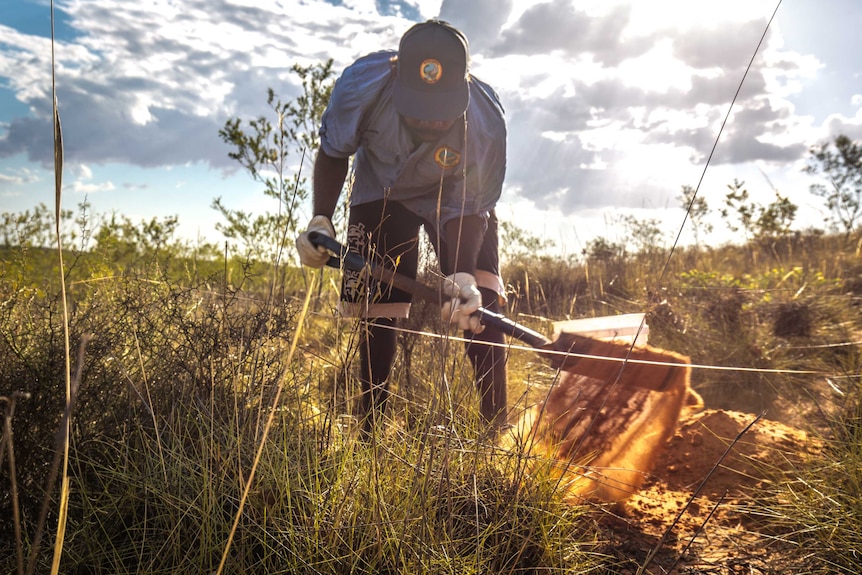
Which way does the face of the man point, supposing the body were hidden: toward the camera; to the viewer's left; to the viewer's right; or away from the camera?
toward the camera

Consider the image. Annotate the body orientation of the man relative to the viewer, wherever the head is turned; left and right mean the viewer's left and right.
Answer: facing the viewer
